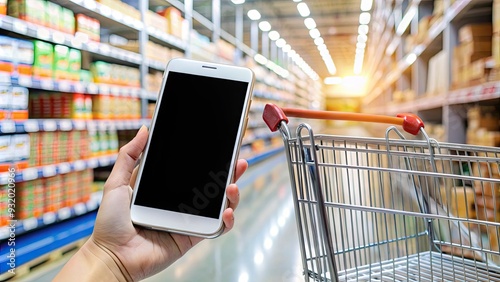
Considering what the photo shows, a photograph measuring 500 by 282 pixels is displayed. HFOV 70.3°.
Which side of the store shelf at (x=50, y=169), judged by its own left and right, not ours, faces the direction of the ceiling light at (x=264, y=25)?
left

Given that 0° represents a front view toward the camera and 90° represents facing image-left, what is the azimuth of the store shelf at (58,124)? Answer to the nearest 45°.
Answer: approximately 315°

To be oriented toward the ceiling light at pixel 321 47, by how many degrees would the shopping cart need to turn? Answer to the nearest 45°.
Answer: approximately 135° to its left

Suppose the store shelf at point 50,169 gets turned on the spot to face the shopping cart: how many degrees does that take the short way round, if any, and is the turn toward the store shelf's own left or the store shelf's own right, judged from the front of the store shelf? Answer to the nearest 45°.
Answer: approximately 45° to the store shelf's own right

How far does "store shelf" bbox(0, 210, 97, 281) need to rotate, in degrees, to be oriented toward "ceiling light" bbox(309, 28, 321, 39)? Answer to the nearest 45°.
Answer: approximately 90° to its left

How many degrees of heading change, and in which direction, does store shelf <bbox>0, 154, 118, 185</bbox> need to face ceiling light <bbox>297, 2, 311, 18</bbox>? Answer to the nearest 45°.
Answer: approximately 90° to its left
